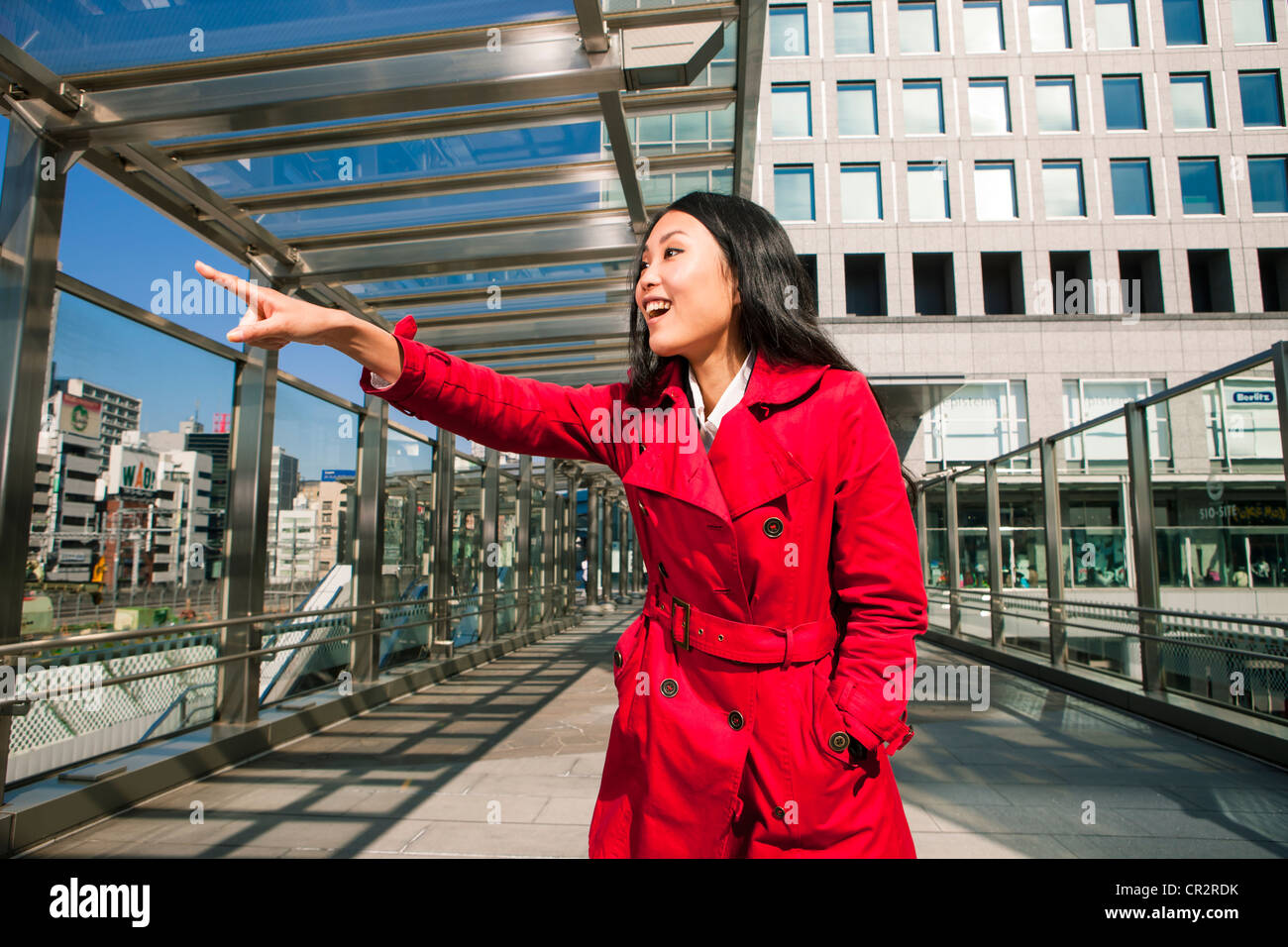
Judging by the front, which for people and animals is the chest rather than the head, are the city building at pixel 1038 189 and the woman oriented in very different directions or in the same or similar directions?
same or similar directions

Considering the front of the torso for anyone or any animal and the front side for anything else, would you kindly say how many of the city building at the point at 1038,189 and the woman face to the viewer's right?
0

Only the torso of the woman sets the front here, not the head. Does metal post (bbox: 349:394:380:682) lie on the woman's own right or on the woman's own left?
on the woman's own right

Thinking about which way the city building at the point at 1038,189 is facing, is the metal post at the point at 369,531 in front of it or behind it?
in front

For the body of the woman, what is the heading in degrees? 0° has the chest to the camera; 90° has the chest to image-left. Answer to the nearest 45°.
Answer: approximately 45°

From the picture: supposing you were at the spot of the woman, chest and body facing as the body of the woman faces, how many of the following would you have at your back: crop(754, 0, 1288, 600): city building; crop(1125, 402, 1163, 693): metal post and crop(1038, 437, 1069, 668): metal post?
3

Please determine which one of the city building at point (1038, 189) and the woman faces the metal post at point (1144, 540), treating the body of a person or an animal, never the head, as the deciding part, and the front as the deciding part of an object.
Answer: the city building

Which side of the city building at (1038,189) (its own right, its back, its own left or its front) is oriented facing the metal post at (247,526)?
front

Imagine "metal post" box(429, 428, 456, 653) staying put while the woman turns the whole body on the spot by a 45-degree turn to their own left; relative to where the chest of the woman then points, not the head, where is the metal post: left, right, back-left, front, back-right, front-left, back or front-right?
back

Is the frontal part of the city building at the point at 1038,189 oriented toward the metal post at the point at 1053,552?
yes

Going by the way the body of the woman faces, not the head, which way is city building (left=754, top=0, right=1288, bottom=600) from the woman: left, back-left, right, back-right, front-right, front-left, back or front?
back

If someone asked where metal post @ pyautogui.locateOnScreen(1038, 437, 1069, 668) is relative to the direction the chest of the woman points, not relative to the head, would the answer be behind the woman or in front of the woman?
behind

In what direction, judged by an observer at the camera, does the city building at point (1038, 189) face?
facing the viewer

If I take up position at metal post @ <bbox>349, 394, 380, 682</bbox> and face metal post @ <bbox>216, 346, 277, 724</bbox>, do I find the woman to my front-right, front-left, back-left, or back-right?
front-left

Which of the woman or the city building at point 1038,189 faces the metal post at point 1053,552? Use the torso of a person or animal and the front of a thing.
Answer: the city building
